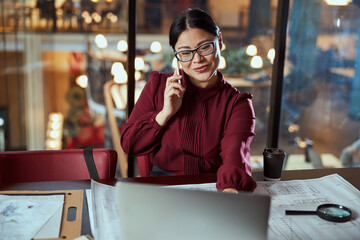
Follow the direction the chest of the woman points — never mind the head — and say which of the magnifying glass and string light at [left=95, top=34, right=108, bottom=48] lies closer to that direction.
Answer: the magnifying glass

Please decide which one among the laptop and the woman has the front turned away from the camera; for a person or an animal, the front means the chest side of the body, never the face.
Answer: the laptop

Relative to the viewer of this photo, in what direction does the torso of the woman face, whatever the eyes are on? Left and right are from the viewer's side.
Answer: facing the viewer

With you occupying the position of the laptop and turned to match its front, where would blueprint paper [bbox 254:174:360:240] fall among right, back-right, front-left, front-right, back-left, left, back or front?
front-right

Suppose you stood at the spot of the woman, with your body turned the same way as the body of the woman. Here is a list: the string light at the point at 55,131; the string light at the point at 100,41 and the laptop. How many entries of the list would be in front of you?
1

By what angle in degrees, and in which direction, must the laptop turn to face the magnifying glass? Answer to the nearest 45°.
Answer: approximately 45° to its right

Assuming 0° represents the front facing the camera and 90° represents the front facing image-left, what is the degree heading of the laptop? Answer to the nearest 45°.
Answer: approximately 180°

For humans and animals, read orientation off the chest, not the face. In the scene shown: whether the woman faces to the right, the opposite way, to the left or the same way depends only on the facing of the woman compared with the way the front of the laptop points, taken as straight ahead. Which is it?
the opposite way

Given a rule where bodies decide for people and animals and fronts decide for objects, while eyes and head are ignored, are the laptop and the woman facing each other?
yes

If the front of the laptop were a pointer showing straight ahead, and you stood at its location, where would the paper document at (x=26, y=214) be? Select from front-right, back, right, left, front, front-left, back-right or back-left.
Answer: front-left

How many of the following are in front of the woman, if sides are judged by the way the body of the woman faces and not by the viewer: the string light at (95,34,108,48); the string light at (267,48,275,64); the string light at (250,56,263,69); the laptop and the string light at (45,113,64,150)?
1

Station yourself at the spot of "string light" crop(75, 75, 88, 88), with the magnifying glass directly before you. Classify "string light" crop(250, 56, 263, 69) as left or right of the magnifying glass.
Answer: left

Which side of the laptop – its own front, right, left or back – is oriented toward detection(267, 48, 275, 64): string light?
front

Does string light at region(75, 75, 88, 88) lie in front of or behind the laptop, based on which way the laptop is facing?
in front

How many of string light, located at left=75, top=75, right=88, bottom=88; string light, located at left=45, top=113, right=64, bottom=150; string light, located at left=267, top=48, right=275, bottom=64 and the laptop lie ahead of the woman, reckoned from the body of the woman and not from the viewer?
1

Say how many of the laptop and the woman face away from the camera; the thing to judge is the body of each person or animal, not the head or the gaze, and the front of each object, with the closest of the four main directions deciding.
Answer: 1
